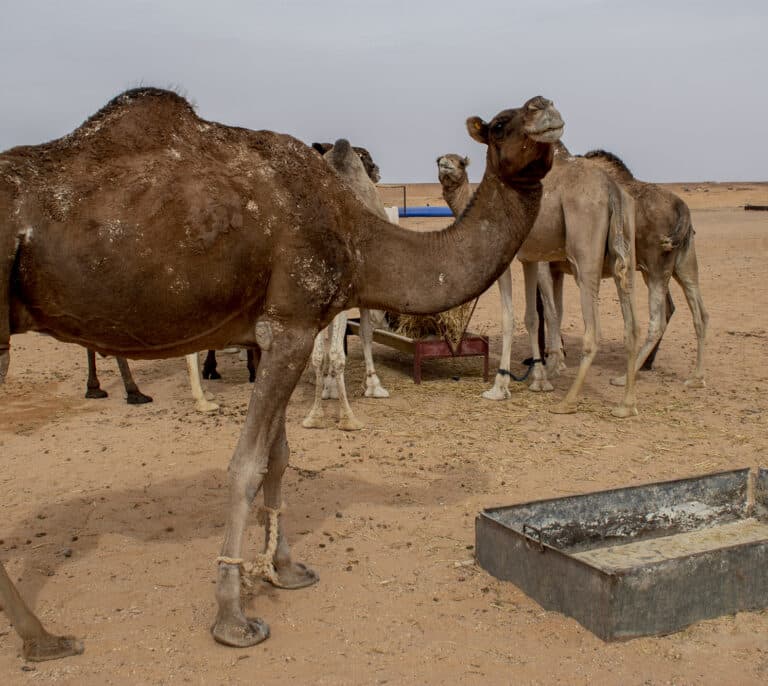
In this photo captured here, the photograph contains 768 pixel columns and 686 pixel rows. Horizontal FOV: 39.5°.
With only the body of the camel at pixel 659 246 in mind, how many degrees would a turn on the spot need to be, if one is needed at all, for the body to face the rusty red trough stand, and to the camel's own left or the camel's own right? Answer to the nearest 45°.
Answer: approximately 45° to the camel's own left

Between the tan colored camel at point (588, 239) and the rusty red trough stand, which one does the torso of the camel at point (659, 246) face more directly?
the rusty red trough stand

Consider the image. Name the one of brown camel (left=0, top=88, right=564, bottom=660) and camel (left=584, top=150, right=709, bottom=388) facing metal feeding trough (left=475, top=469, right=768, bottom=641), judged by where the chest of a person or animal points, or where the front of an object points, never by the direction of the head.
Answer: the brown camel

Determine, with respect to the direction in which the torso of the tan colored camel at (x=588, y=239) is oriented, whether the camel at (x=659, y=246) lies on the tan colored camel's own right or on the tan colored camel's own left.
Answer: on the tan colored camel's own right

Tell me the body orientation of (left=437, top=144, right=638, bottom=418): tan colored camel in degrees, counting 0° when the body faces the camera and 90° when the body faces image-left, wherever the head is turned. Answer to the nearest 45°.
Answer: approximately 135°

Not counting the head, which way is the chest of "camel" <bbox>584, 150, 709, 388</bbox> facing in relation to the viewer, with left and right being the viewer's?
facing away from the viewer and to the left of the viewer

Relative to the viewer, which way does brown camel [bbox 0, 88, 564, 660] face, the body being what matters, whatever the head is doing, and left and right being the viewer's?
facing to the right of the viewer

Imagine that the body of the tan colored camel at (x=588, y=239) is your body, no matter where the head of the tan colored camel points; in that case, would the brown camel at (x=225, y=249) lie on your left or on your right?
on your left
